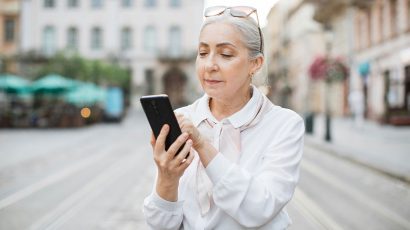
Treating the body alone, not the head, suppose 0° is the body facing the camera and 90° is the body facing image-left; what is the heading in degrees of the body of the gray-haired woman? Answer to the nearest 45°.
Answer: approximately 45°

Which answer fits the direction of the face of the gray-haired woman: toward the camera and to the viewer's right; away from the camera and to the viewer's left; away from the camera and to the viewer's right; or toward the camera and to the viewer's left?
toward the camera and to the viewer's left

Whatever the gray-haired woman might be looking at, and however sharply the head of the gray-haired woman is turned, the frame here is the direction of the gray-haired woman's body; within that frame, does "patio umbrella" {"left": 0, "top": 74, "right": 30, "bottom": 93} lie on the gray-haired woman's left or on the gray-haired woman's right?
on the gray-haired woman's right

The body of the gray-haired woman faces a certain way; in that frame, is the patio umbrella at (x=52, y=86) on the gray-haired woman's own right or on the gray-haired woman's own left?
on the gray-haired woman's own right

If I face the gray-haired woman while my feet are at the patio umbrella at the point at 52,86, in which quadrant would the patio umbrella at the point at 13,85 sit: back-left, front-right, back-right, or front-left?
back-right

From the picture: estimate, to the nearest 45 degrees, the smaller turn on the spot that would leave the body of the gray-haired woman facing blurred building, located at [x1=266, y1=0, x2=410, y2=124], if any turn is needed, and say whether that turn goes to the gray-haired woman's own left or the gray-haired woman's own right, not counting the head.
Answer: approximately 135° to the gray-haired woman's own right

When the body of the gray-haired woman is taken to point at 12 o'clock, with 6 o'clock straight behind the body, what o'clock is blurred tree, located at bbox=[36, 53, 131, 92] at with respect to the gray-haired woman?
The blurred tree is roughly at 4 o'clock from the gray-haired woman.

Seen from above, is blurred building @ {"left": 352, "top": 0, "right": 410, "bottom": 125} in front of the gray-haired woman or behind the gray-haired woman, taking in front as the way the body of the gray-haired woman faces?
behind
